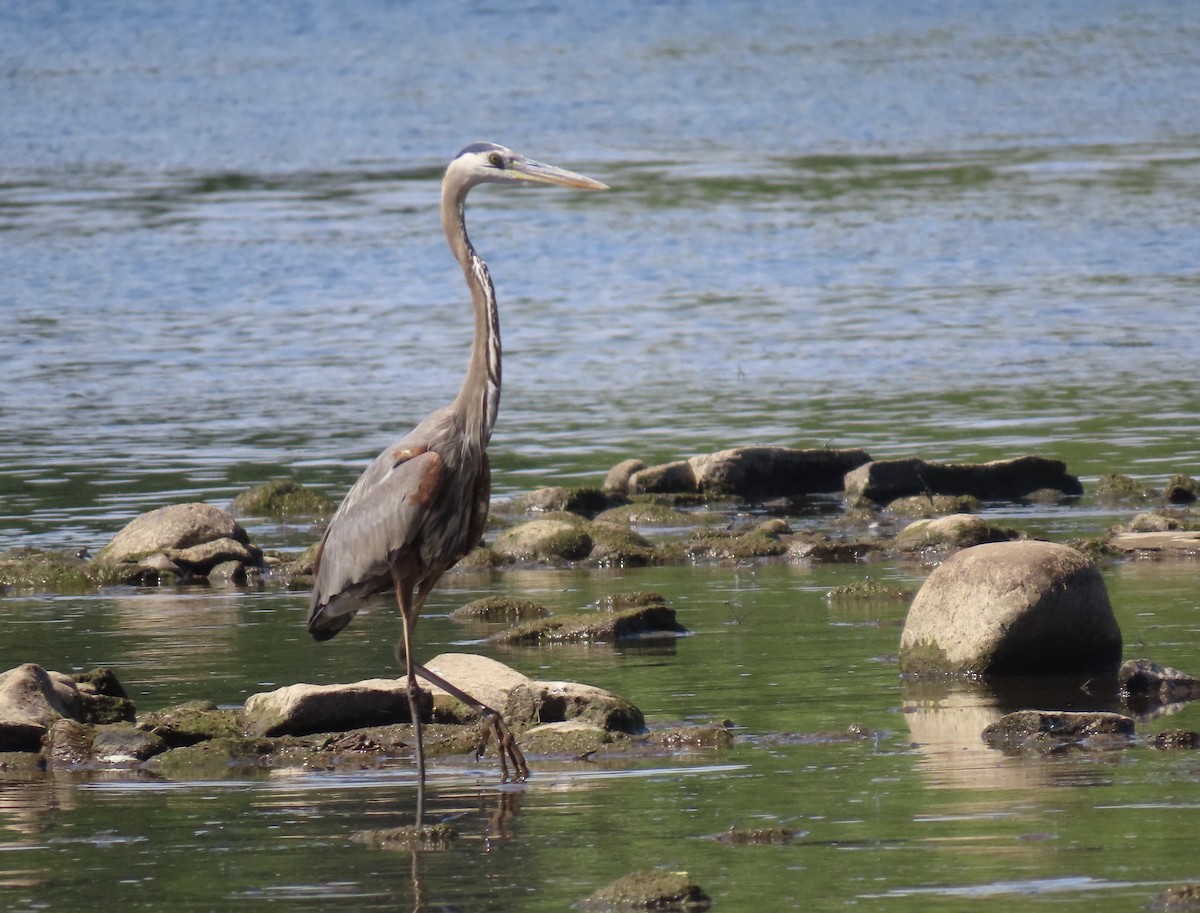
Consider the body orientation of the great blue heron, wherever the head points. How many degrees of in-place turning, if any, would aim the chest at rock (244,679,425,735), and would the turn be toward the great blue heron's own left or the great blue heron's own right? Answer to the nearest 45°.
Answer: approximately 135° to the great blue heron's own left

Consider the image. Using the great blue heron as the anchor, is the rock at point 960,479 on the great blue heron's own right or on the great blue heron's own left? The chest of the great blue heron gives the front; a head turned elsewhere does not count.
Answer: on the great blue heron's own left

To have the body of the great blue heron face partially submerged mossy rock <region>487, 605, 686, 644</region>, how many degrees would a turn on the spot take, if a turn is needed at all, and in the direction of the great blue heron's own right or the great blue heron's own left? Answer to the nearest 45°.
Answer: approximately 90° to the great blue heron's own left

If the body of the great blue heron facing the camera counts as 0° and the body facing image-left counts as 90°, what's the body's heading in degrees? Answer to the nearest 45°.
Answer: approximately 270°

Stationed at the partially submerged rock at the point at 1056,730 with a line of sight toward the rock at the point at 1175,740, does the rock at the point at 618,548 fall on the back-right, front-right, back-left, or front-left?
back-left

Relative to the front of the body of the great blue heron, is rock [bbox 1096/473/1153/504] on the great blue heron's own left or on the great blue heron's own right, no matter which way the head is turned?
on the great blue heron's own left

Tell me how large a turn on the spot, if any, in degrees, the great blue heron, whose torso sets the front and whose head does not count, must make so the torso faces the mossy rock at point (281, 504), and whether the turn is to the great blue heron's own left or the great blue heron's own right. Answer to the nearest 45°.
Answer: approximately 90° to the great blue heron's own left

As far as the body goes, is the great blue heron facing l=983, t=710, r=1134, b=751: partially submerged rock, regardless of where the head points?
yes

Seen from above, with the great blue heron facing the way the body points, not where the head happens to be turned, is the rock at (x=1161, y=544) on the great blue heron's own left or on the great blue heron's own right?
on the great blue heron's own left

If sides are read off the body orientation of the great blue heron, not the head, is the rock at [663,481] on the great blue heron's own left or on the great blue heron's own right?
on the great blue heron's own left

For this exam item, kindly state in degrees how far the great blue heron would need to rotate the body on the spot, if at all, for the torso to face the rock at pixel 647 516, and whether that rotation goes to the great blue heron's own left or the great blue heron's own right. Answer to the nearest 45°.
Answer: approximately 90° to the great blue heron's own left

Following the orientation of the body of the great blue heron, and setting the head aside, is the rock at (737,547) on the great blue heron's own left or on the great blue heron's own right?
on the great blue heron's own left
